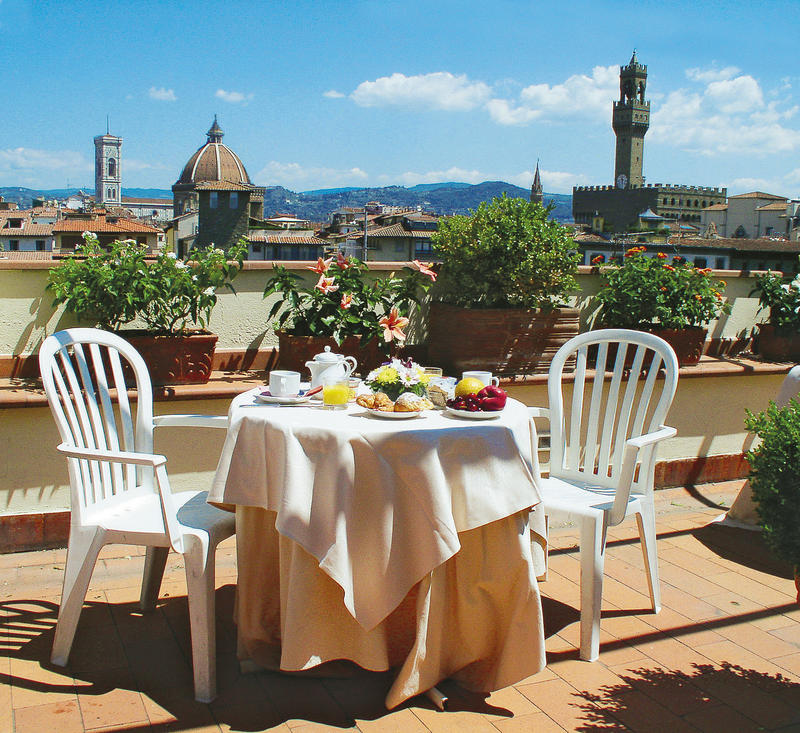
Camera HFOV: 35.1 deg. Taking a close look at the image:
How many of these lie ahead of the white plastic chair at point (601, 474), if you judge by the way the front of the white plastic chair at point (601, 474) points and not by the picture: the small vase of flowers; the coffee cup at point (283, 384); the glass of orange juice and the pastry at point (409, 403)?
4

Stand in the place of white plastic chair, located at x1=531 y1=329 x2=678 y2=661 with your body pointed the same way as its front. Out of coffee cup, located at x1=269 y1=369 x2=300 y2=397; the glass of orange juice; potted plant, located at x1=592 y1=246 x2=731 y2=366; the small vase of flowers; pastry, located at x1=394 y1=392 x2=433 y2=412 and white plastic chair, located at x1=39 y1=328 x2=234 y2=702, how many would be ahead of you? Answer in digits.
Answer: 5

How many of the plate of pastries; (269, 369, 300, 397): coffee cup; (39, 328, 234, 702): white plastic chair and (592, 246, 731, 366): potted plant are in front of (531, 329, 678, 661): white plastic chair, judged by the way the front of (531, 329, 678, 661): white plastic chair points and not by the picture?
3

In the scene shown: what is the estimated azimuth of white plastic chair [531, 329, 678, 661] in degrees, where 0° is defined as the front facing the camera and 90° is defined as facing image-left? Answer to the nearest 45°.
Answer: approximately 45°

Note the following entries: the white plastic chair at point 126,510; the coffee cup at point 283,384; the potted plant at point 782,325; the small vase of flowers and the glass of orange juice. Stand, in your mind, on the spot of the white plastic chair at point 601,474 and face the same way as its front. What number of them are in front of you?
4

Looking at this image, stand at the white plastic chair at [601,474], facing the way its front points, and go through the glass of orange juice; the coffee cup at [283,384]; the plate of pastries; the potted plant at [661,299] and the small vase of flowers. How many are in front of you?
4

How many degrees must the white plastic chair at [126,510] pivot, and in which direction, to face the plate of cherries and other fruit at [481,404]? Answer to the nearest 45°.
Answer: approximately 45° to its left

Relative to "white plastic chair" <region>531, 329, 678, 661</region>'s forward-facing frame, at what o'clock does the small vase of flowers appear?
The small vase of flowers is roughly at 2 o'clock from the white plastic chair.

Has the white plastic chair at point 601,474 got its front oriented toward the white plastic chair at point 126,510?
yes
